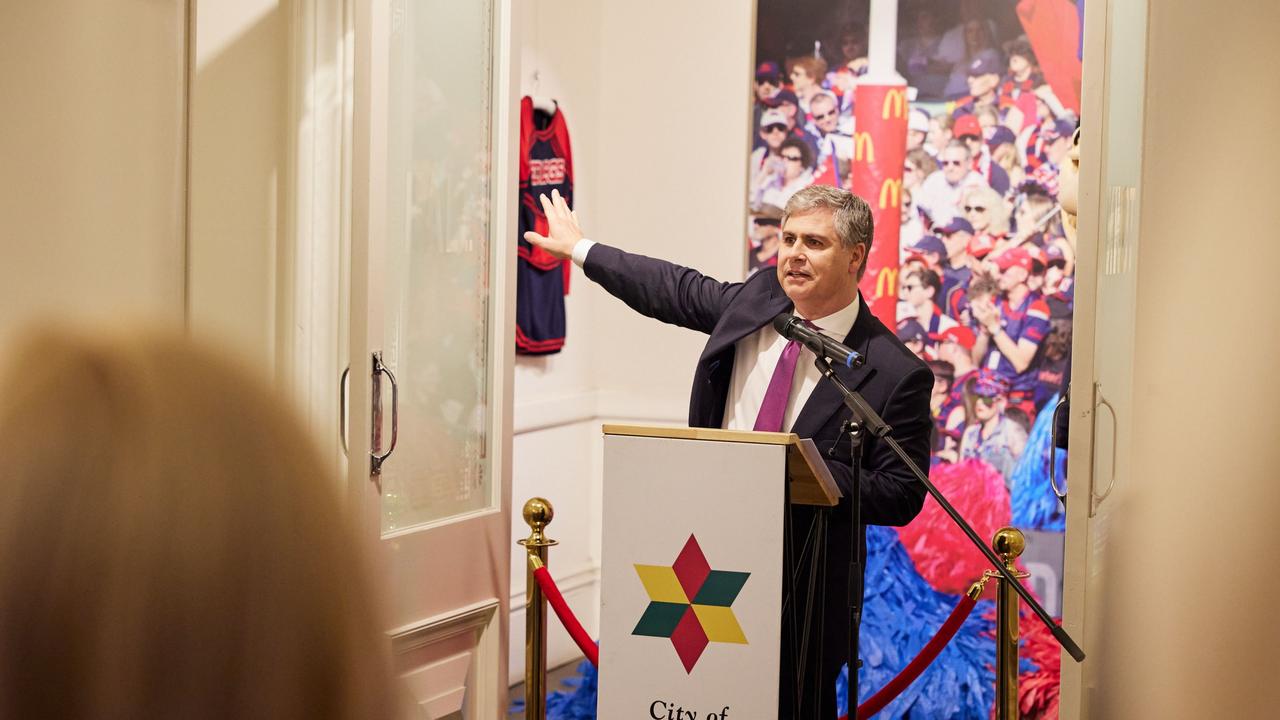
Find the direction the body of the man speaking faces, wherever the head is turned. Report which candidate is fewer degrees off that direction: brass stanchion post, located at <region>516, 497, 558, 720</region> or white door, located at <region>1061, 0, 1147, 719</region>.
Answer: the brass stanchion post

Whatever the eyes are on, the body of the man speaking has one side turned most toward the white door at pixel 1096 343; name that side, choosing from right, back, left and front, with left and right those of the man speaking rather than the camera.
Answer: left

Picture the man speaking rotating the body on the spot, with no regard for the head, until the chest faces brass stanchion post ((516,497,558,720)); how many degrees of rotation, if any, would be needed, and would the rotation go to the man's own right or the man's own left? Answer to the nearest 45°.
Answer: approximately 45° to the man's own right

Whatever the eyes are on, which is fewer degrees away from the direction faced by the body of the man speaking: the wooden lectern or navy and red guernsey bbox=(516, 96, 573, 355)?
the wooden lectern

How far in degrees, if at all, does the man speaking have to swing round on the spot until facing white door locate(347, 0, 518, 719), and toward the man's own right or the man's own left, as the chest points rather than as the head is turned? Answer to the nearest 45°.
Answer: approximately 45° to the man's own right

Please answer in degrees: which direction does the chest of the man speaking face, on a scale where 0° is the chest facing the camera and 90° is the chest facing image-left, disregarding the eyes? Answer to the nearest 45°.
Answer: approximately 45°

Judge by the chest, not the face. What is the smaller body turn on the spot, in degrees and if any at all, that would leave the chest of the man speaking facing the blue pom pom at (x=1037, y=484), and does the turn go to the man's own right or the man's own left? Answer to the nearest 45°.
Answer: approximately 180°
